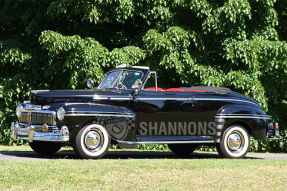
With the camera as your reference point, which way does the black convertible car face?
facing the viewer and to the left of the viewer

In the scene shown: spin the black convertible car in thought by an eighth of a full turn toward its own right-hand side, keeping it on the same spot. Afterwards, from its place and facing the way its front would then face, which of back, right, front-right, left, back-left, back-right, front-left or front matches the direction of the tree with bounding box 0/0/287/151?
right
